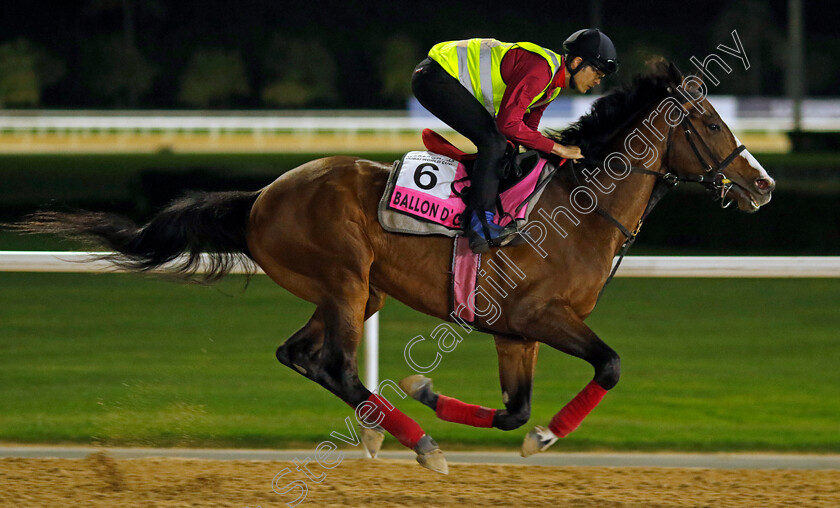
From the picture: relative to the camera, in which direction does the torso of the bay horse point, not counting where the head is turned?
to the viewer's right

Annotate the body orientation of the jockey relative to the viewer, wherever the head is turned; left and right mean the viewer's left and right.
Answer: facing to the right of the viewer
